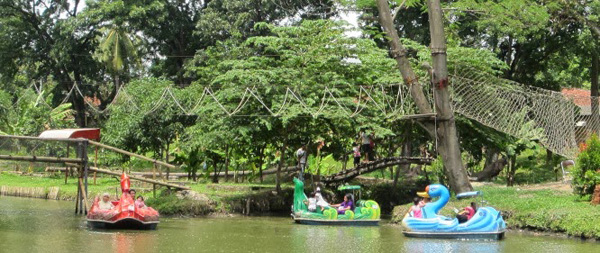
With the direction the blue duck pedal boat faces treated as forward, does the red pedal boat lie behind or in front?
in front

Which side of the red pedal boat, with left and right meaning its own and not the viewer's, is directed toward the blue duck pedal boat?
left

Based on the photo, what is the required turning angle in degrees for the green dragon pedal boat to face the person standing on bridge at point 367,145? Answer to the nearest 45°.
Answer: approximately 90° to its right

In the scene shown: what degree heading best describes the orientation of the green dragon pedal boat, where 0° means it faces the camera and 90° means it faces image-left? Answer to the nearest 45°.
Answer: approximately 90°

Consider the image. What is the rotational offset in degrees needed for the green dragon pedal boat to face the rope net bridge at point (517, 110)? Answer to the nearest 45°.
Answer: approximately 180°

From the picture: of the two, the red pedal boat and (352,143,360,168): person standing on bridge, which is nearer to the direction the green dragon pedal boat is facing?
the red pedal boat

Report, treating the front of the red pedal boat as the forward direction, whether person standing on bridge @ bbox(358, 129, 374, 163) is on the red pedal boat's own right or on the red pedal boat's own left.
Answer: on the red pedal boat's own left

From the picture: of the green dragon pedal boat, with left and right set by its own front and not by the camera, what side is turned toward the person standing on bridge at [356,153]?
right

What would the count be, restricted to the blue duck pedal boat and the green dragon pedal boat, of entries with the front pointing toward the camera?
0

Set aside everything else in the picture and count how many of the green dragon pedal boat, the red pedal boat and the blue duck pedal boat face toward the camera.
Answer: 1

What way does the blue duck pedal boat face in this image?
to the viewer's left
